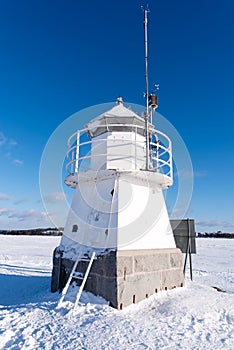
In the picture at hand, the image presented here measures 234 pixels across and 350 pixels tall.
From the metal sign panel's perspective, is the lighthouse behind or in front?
behind

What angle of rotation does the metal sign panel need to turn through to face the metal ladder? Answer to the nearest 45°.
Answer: approximately 135° to its left

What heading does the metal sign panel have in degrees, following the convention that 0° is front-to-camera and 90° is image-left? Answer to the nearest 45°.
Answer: approximately 180°
